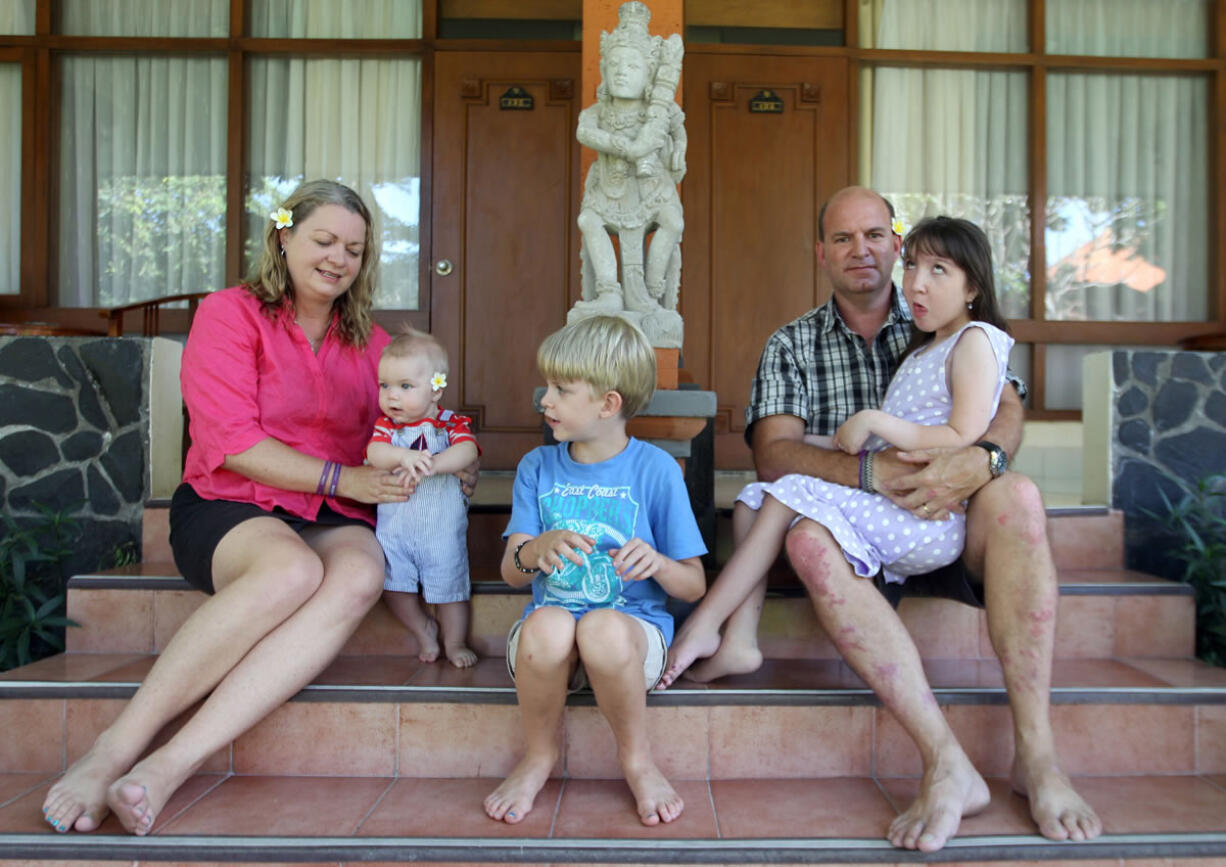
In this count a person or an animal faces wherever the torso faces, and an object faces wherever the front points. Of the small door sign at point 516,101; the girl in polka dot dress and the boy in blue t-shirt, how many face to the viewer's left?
1

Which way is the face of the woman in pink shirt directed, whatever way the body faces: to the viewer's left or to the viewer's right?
to the viewer's right

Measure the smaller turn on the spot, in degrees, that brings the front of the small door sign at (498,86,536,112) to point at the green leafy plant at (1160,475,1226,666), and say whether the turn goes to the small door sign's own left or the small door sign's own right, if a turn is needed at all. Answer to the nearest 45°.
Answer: approximately 45° to the small door sign's own left

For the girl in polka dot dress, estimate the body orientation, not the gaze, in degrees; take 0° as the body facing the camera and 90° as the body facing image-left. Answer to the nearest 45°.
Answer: approximately 90°

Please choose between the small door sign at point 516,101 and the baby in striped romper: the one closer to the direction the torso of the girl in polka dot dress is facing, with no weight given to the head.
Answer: the baby in striped romper

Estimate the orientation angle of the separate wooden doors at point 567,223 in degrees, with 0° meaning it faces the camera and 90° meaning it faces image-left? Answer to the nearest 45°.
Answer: approximately 0°

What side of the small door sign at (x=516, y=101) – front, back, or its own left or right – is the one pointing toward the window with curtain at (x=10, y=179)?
right

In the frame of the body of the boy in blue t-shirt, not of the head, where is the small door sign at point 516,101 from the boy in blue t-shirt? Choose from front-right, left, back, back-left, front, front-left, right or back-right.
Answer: back

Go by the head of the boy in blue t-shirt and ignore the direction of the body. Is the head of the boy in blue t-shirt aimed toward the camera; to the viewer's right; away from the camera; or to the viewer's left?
to the viewer's left
